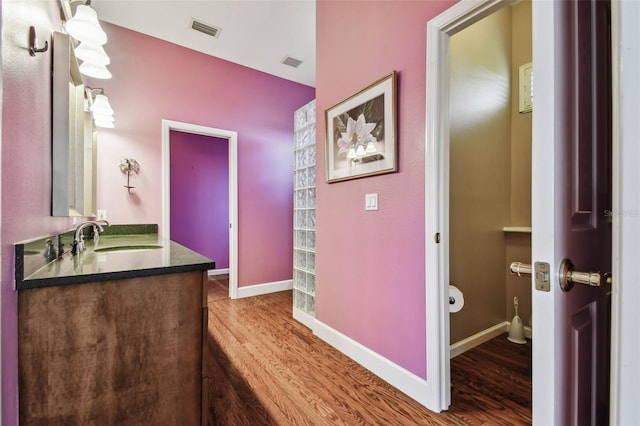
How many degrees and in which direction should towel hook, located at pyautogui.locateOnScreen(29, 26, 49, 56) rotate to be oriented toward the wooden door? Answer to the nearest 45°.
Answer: approximately 45° to its right

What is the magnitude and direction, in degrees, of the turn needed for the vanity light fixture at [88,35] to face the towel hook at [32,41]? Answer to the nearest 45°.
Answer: approximately 90° to its right

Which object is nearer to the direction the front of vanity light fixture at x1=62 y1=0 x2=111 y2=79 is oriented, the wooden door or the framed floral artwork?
the framed floral artwork

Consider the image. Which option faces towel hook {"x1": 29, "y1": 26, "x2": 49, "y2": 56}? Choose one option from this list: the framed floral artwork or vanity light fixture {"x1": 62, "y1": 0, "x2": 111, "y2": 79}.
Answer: the framed floral artwork

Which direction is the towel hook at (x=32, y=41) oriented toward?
to the viewer's right

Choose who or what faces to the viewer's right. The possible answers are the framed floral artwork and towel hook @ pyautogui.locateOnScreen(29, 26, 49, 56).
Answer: the towel hook

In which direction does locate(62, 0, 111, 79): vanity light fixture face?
to the viewer's right

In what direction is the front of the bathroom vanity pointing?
to the viewer's right

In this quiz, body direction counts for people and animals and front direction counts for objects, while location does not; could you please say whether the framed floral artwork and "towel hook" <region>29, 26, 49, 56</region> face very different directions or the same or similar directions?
very different directions

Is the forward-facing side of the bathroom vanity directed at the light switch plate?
yes

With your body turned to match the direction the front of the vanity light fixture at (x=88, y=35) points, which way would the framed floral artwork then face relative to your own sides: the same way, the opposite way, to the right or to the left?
the opposite way

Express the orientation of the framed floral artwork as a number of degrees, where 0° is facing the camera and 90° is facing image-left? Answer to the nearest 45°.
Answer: approximately 45°

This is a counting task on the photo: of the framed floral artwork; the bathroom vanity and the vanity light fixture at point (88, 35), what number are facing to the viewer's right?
2

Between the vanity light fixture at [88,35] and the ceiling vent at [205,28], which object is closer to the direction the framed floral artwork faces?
the vanity light fixture
